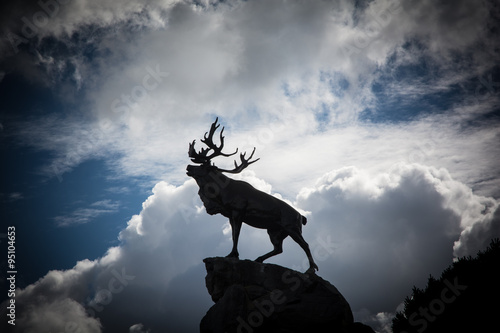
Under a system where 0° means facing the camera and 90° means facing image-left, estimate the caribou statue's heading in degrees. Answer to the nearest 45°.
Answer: approximately 90°
